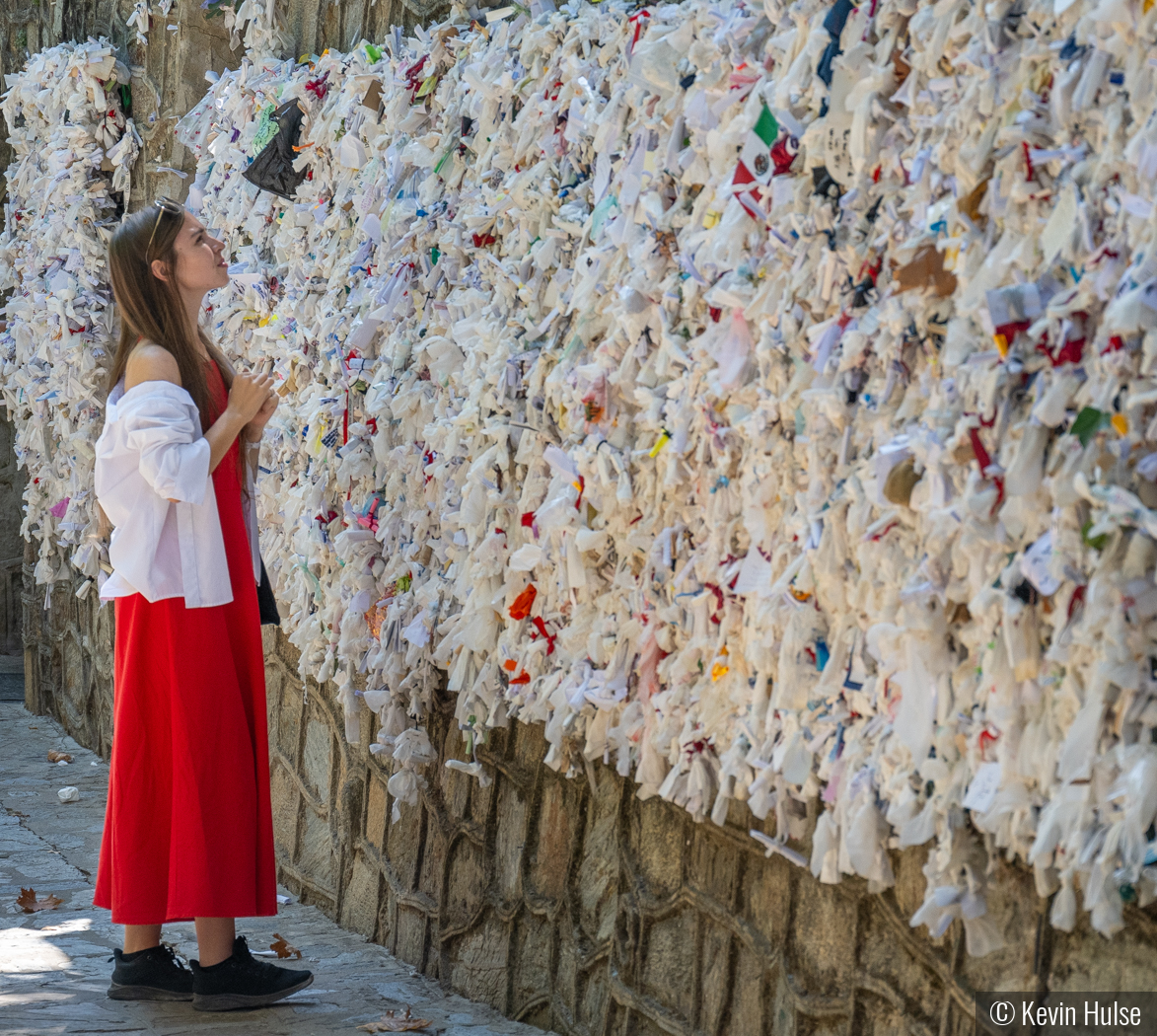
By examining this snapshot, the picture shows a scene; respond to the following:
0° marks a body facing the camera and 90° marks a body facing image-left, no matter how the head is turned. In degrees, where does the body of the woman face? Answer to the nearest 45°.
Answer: approximately 270°

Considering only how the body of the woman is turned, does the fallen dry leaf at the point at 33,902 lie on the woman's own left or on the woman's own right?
on the woman's own left

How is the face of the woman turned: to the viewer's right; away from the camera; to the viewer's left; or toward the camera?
to the viewer's right
